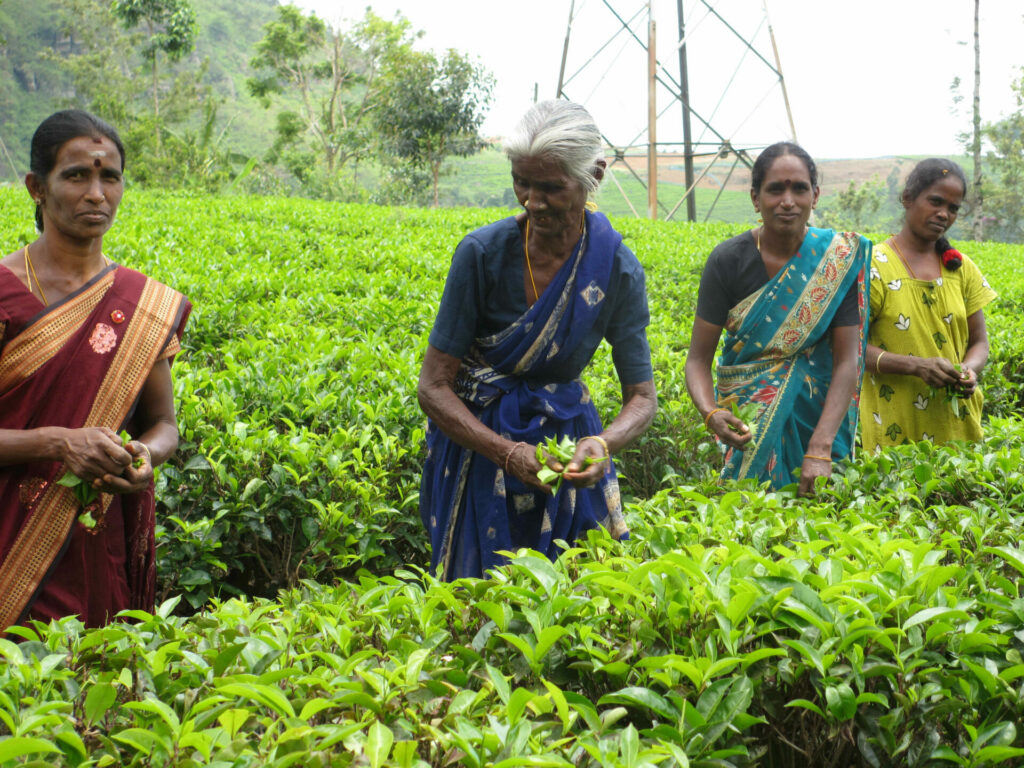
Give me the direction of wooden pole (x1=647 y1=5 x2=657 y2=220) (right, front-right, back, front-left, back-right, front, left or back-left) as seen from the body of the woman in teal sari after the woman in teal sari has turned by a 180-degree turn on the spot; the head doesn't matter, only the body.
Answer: front

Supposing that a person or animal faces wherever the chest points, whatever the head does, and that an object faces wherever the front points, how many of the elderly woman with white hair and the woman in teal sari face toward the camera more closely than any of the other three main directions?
2

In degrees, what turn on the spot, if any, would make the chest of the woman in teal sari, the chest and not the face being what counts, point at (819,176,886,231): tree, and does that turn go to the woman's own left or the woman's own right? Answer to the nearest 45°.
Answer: approximately 180°

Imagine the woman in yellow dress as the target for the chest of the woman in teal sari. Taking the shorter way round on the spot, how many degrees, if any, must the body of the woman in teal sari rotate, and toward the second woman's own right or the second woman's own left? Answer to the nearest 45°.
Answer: approximately 135° to the second woman's own left

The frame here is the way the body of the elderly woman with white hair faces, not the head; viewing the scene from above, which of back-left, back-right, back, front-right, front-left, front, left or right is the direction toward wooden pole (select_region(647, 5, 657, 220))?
back

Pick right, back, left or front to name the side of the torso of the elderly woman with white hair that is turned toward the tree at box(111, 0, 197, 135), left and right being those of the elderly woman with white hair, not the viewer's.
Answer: back

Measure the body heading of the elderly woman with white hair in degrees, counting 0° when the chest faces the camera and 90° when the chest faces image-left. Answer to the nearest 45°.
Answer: approximately 0°

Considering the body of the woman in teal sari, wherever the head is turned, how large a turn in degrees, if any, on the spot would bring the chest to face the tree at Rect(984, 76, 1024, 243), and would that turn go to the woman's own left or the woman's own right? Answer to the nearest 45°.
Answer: approximately 180°

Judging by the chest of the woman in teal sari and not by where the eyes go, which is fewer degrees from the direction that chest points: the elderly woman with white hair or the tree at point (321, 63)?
the elderly woman with white hair

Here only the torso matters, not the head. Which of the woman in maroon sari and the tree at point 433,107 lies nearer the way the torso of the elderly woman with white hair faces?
the woman in maroon sari

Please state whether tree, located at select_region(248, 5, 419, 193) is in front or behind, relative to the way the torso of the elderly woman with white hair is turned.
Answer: behind
